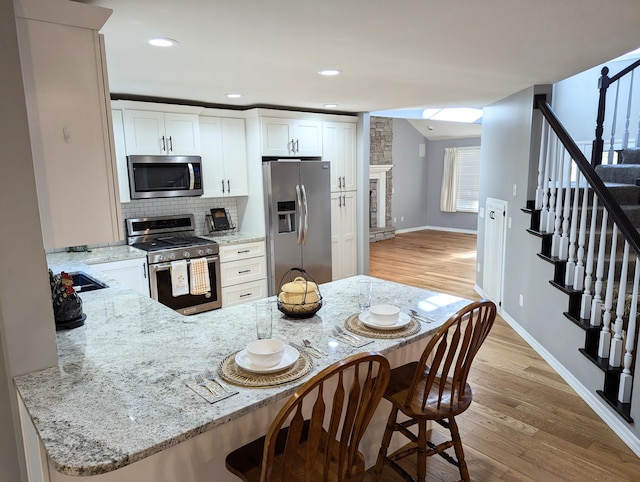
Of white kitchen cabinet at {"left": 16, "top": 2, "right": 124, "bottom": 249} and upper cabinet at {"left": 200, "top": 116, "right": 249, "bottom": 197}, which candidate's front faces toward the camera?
the upper cabinet

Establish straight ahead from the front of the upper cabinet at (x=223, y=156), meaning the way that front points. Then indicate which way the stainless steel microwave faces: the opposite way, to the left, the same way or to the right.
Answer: the same way

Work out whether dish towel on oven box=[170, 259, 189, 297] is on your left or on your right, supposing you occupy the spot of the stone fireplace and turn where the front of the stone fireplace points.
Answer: on your right

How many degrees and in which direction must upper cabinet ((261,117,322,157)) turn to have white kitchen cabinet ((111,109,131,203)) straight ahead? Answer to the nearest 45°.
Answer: approximately 45° to its right

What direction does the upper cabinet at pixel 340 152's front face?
toward the camera

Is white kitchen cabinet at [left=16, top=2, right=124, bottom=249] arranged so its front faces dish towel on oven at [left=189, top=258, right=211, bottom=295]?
no

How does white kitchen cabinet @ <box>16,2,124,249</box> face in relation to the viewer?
to the viewer's right

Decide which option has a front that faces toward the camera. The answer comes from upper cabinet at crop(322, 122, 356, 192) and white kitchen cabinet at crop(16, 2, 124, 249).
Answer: the upper cabinet

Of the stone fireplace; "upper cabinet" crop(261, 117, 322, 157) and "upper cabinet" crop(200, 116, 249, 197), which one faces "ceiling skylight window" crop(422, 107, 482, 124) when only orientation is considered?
the stone fireplace

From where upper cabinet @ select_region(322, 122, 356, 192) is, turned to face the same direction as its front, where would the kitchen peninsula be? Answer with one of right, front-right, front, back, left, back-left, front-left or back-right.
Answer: front

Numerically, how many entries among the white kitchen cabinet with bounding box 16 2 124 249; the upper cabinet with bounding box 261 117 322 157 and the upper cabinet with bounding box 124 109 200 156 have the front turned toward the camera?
2

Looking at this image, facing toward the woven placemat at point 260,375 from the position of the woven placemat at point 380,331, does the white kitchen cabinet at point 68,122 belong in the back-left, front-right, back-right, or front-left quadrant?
front-right

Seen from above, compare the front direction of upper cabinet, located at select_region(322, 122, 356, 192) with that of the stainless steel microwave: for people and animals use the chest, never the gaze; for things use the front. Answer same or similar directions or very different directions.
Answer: same or similar directions

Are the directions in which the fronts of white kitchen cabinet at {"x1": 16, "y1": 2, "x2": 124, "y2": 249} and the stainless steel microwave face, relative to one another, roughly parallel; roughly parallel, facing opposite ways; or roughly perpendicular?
roughly perpendicular

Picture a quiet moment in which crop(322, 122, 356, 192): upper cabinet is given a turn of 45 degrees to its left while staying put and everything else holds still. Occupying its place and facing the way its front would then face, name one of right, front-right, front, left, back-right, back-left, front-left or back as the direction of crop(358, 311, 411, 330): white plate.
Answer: front-right

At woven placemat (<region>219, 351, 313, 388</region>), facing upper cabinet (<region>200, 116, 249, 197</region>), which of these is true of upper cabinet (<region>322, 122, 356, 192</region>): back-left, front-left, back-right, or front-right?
front-right

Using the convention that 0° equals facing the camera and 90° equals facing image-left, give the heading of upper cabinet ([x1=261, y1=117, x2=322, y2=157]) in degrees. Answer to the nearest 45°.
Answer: approximately 0°

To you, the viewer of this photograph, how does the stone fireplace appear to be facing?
facing the viewer and to the right of the viewer

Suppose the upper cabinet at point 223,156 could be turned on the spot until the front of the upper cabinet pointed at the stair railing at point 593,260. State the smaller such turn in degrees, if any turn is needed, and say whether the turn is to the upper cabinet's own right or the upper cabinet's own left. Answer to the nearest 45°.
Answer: approximately 45° to the upper cabinet's own left

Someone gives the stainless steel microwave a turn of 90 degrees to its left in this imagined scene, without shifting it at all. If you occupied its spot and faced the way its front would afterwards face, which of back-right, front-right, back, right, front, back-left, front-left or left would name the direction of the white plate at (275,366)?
right

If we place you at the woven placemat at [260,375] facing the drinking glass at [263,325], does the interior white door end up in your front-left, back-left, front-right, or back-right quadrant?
front-right
